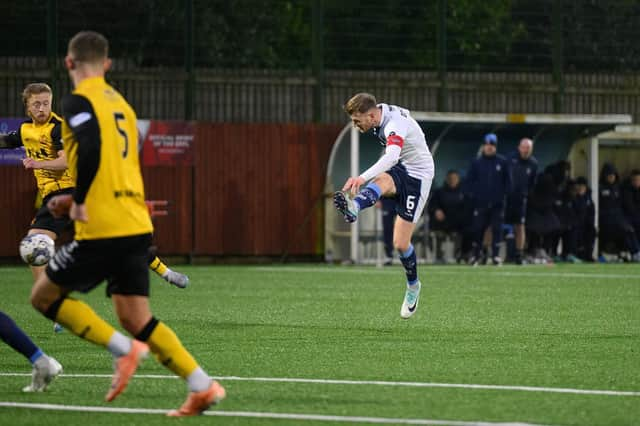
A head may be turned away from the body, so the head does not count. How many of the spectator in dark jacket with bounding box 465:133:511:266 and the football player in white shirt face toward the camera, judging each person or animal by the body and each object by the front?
1

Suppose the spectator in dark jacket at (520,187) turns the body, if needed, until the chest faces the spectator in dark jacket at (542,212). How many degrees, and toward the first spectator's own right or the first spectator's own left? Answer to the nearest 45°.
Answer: approximately 135° to the first spectator's own left

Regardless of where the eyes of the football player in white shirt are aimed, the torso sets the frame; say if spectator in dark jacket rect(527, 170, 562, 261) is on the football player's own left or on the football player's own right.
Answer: on the football player's own right

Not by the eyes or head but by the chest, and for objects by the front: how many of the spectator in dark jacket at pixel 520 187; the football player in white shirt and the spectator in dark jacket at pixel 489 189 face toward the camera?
2

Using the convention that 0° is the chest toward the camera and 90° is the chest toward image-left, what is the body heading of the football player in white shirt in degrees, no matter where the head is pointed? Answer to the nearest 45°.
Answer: approximately 90°

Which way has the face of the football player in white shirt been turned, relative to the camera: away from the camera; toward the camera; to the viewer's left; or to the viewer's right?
to the viewer's left

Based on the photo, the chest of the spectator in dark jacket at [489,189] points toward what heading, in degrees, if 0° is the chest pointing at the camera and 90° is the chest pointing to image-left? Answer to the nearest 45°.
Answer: approximately 0°
